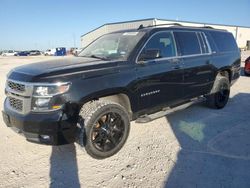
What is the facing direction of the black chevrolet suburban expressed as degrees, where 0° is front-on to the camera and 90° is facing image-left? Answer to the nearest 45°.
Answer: approximately 45°
